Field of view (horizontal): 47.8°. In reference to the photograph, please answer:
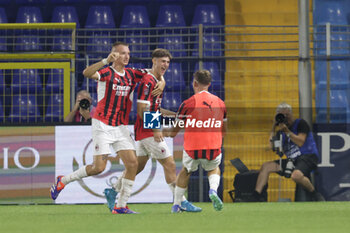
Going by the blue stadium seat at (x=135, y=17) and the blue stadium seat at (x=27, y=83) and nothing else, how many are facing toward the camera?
2

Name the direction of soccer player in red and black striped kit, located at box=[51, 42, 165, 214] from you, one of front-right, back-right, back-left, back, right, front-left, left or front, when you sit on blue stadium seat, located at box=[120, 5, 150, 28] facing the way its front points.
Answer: front

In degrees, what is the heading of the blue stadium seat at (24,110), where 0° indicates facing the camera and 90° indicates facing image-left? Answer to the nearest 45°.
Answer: approximately 0°

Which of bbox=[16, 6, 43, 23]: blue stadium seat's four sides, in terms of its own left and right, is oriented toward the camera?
front

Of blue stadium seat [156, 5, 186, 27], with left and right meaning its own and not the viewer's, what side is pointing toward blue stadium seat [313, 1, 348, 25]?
left

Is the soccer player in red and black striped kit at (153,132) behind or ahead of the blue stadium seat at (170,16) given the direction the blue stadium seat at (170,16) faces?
ahead

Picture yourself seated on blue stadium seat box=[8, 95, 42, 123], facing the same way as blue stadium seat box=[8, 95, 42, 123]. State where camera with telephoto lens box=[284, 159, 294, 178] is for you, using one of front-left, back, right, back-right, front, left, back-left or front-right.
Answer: front-left

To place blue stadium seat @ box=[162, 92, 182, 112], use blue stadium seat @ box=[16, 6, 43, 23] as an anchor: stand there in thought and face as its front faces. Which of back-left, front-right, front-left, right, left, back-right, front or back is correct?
front-left
